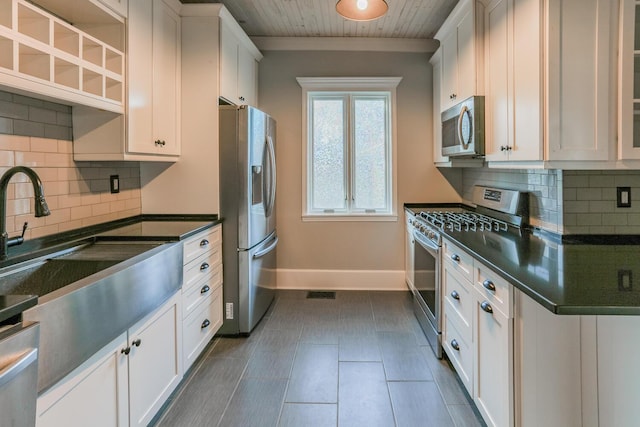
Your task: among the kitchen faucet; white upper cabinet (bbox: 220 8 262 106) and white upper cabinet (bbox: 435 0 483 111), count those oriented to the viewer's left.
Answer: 1

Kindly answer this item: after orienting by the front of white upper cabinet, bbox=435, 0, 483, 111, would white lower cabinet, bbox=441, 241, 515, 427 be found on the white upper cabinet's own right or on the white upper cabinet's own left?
on the white upper cabinet's own left

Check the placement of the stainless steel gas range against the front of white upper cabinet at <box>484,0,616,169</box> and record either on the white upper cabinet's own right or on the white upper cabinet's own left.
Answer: on the white upper cabinet's own right

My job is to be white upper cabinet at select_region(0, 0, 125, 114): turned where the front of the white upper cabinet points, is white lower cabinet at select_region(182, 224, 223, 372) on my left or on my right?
on my left

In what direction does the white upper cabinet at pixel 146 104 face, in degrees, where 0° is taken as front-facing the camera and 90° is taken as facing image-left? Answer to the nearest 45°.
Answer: approximately 315°

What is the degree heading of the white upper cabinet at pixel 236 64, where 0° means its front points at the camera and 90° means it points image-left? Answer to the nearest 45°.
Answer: approximately 270°

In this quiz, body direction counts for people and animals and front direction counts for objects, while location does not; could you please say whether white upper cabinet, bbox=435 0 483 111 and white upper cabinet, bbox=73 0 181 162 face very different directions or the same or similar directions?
very different directions

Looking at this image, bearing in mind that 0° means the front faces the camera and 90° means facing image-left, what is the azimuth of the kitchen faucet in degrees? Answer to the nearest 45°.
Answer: approximately 315°
